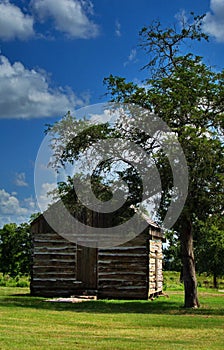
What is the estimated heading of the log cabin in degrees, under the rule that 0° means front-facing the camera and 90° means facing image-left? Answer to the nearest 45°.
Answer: approximately 0°

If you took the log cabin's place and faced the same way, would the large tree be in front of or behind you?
in front
